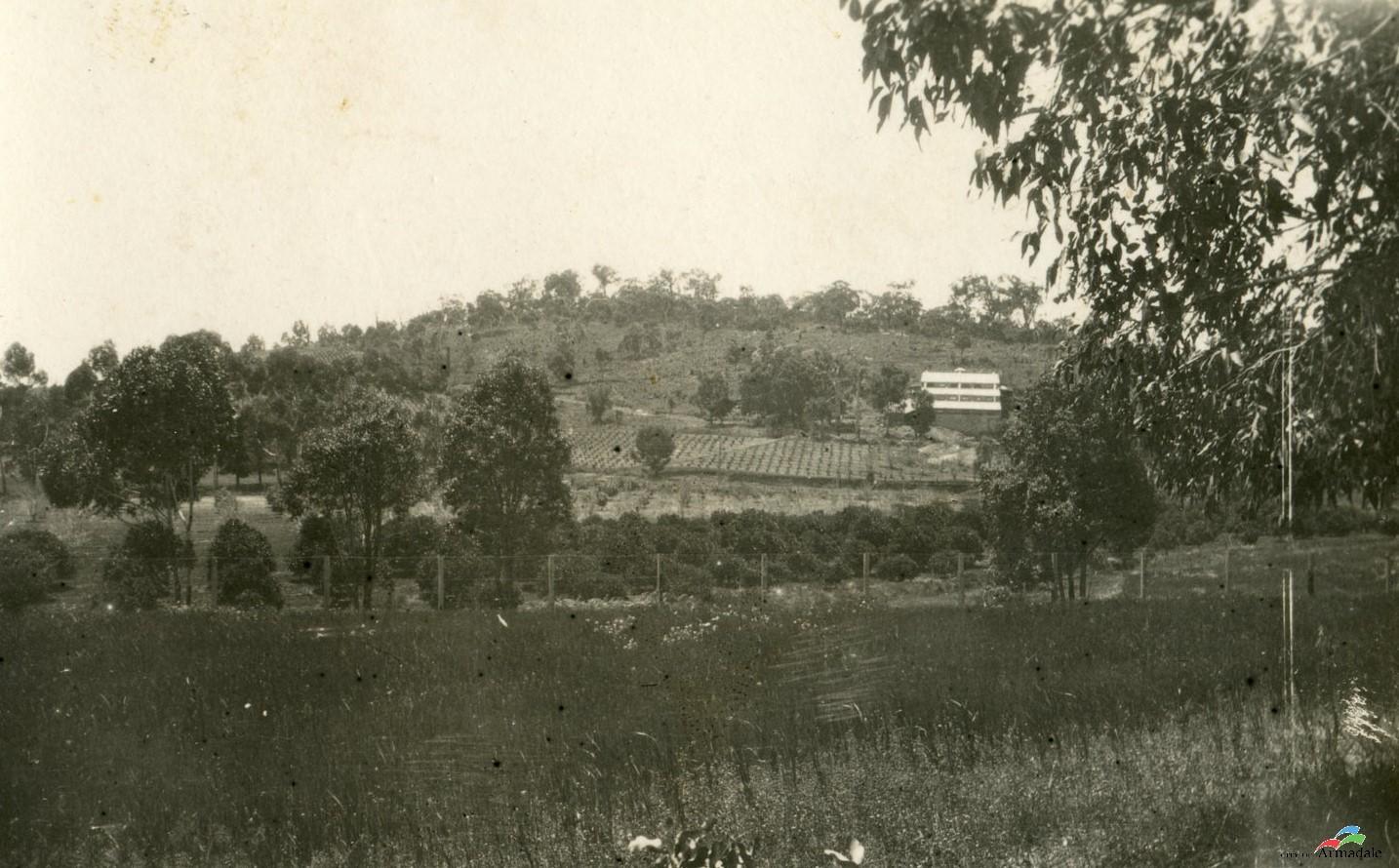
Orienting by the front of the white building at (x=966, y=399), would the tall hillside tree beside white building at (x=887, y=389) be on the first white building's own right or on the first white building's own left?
on the first white building's own right

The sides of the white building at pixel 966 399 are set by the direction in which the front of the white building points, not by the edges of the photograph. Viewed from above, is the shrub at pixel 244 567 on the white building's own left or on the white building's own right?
on the white building's own right

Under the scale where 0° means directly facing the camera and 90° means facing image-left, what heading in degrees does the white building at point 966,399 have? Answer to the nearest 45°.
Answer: approximately 0°

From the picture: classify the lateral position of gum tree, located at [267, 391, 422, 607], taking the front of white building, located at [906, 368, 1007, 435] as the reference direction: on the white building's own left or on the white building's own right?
on the white building's own right

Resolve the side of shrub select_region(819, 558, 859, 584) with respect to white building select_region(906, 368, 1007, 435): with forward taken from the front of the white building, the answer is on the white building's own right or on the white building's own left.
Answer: on the white building's own right

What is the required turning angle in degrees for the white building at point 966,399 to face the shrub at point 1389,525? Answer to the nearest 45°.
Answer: approximately 45° to its left

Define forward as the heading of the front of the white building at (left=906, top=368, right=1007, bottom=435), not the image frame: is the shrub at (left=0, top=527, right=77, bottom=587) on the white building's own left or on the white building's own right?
on the white building's own right

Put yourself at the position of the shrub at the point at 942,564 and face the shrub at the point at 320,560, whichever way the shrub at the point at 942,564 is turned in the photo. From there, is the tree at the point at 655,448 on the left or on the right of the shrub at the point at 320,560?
right
